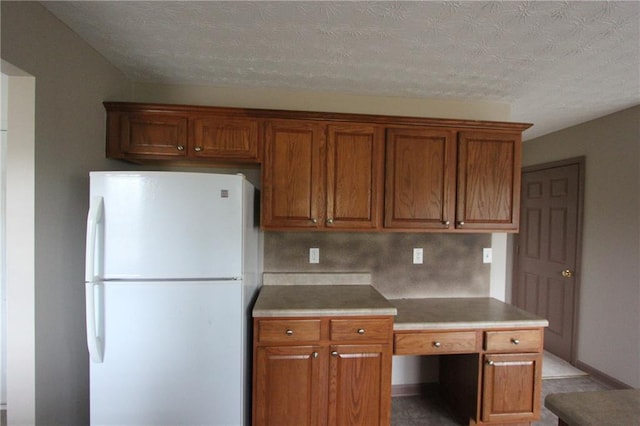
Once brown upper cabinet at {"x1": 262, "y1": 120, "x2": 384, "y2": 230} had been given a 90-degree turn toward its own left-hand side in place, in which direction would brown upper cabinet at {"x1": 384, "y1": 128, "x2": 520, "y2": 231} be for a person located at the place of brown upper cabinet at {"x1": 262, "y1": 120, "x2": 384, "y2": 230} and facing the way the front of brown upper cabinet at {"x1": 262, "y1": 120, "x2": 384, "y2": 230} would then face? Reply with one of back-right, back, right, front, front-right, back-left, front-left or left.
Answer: front

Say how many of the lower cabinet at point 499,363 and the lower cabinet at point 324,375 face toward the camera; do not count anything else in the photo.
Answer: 2

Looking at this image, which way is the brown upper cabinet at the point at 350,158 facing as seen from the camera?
toward the camera

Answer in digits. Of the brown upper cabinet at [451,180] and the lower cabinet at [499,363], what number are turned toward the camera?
2

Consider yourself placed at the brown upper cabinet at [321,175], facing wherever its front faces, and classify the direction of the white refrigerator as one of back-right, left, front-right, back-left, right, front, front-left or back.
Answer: front-right

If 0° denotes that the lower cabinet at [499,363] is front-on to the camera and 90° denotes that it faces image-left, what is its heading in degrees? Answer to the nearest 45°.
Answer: approximately 0°

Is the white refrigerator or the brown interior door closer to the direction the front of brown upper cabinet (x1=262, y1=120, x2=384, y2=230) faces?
the white refrigerator

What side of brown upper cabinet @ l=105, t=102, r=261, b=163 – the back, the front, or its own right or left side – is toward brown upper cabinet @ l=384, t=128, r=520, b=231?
left

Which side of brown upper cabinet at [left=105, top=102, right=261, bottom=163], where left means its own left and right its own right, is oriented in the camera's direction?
front

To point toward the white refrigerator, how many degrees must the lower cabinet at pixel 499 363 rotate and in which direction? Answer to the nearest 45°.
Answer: approximately 45° to its right

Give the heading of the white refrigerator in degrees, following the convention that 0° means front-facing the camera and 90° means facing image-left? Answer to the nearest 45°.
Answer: approximately 0°
